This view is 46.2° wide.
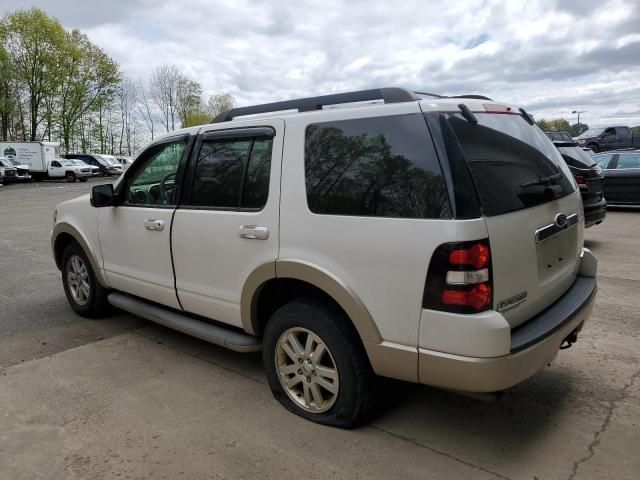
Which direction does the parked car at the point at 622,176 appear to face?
to the viewer's left

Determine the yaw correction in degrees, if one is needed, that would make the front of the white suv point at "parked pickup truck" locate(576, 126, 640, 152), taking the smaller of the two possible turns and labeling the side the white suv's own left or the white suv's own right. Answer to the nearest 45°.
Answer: approximately 90° to the white suv's own right

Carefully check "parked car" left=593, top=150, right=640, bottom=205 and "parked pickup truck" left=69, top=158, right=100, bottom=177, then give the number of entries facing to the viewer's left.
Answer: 1

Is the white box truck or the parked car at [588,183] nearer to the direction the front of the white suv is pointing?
the white box truck

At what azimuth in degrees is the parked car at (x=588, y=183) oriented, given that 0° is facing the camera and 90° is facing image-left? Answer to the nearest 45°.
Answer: approximately 135°
